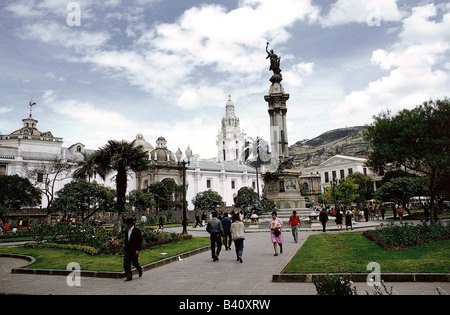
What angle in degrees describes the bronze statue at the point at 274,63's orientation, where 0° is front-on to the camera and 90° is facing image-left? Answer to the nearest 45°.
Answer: approximately 45°

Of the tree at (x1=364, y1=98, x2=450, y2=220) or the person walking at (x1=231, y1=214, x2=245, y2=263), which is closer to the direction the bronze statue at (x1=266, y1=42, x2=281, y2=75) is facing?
the person walking

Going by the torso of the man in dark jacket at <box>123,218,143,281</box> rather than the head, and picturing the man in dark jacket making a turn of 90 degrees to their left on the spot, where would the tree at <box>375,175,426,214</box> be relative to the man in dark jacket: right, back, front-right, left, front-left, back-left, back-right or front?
left

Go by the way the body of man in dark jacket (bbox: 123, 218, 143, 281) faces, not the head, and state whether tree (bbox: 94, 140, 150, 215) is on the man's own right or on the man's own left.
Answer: on the man's own right
